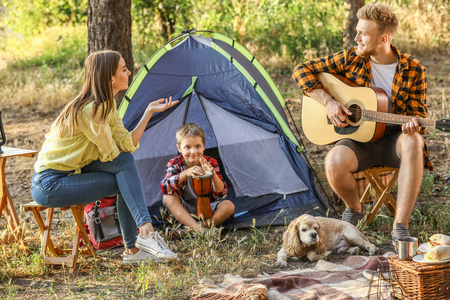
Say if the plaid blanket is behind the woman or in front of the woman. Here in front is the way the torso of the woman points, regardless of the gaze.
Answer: in front

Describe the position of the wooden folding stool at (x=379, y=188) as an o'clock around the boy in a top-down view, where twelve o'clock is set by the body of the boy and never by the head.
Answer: The wooden folding stool is roughly at 9 o'clock from the boy.

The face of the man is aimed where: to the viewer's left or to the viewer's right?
to the viewer's left

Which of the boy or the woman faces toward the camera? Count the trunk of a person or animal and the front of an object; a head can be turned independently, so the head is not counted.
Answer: the boy

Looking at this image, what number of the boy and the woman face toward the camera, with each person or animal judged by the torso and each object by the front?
1

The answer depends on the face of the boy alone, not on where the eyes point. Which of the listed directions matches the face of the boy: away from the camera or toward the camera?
toward the camera

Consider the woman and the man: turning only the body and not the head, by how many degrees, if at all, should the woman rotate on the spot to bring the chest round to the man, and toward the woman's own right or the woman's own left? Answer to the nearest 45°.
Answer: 0° — they already face them

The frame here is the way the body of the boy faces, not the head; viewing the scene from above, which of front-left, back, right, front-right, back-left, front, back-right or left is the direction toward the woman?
front-right

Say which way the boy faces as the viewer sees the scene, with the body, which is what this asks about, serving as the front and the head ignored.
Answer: toward the camera

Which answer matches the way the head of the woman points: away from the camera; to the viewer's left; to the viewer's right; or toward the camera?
to the viewer's right

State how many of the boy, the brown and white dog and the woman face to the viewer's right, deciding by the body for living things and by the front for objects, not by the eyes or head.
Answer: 1

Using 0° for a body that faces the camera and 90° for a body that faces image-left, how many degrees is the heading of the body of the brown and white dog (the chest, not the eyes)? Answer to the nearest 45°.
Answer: approximately 45°

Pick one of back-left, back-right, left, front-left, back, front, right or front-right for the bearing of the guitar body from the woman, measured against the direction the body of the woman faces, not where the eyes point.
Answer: front

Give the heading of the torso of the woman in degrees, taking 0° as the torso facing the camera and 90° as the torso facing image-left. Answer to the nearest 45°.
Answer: approximately 270°

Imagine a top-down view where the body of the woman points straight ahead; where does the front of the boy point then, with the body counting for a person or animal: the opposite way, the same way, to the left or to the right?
to the right

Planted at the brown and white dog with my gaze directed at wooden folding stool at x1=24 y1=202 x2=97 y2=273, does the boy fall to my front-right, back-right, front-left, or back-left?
front-right

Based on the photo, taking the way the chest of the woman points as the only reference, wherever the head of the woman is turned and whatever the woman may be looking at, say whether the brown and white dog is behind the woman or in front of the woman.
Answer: in front
